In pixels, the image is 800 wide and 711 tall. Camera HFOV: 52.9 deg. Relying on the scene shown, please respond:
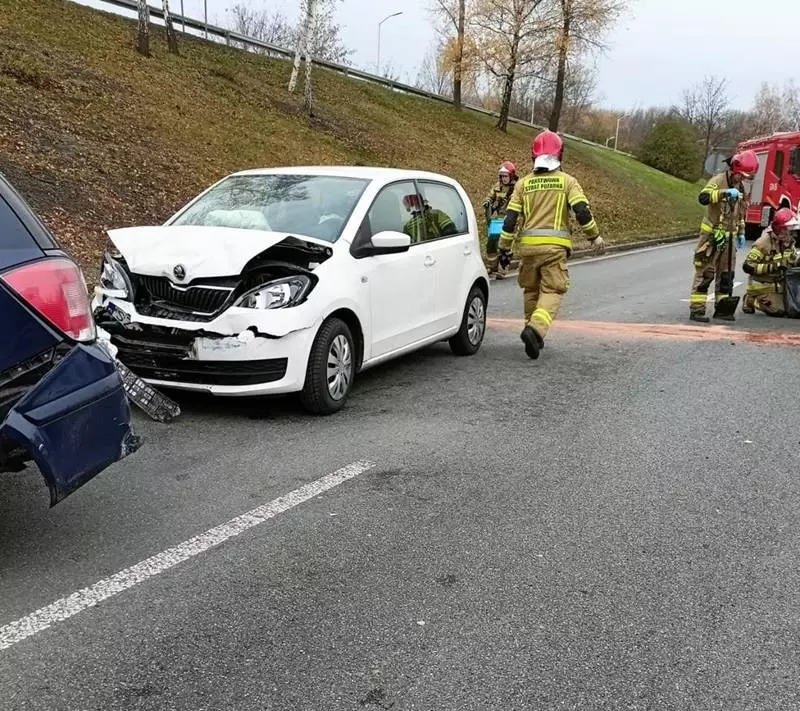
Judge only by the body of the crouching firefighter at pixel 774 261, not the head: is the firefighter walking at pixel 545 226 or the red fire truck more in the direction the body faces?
the firefighter walking

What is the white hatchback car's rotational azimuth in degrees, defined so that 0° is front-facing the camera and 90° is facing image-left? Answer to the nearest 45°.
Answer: approximately 45°

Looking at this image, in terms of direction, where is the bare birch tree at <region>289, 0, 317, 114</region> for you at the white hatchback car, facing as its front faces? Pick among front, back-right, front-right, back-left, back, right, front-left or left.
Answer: back-right

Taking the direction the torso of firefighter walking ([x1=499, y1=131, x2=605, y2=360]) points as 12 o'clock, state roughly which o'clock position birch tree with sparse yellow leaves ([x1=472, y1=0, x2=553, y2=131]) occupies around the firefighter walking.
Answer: The birch tree with sparse yellow leaves is roughly at 12 o'clock from the firefighter walking.

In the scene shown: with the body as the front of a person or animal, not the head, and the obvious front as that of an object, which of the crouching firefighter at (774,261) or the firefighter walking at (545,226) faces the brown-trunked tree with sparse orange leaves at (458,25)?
the firefighter walking

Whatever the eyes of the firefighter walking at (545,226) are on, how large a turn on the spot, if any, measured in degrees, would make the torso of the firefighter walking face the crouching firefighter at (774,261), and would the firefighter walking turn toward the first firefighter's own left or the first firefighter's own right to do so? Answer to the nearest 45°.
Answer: approximately 45° to the first firefighter's own right

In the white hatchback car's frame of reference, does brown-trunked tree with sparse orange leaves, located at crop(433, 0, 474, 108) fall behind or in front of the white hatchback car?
behind

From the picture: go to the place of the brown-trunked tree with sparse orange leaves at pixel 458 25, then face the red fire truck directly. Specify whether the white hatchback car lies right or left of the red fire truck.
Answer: right

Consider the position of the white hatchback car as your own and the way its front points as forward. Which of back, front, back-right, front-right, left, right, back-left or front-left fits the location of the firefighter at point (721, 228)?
back

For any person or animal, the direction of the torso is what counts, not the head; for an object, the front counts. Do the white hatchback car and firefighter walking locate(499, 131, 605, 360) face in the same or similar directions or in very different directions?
very different directions

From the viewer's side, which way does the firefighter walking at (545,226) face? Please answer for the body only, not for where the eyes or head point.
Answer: away from the camera
